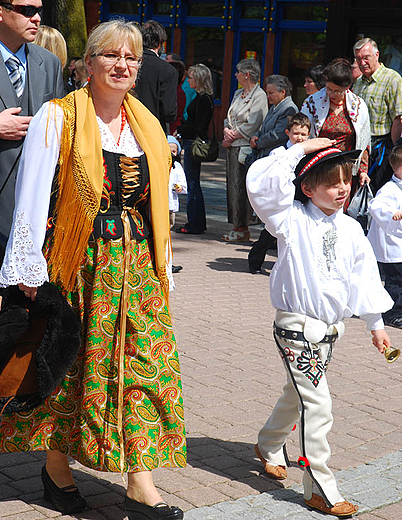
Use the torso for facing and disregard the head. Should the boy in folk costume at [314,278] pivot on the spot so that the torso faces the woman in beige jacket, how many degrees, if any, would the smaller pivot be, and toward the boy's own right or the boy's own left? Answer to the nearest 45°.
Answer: approximately 135° to the boy's own left

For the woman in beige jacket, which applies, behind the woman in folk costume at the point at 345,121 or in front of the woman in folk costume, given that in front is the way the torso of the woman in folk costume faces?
behind

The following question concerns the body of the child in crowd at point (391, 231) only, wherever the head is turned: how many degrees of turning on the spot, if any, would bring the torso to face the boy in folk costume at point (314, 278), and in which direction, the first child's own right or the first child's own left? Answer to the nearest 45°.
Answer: approximately 45° to the first child's own right

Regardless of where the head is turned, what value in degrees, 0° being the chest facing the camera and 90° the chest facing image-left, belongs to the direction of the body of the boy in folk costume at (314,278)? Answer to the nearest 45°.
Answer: approximately 315°

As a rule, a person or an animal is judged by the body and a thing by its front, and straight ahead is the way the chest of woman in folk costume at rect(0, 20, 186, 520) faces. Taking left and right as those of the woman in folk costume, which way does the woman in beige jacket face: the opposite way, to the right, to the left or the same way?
to the right

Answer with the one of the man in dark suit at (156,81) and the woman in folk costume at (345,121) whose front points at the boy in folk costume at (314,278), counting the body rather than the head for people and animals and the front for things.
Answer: the woman in folk costume

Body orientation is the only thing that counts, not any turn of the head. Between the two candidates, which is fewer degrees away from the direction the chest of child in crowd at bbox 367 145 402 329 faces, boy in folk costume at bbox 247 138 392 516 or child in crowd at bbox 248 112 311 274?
the boy in folk costume

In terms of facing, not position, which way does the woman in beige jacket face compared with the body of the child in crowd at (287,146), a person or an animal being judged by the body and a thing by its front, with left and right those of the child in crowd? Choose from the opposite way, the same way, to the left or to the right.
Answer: to the right
